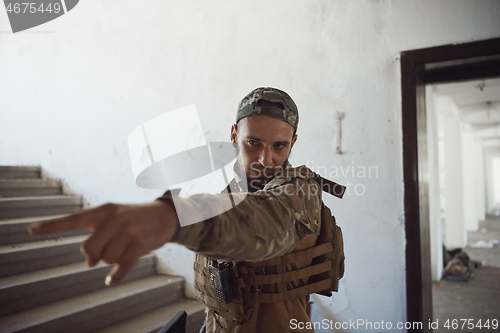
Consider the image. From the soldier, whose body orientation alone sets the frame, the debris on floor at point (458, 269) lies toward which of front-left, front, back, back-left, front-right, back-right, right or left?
back

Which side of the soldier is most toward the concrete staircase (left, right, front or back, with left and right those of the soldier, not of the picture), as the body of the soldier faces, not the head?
right

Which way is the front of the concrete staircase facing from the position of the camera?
facing the viewer and to the right of the viewer

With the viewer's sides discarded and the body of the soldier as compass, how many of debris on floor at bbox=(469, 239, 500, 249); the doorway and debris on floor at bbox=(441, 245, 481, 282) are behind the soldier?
3

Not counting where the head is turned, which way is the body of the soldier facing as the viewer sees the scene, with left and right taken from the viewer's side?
facing the viewer and to the left of the viewer

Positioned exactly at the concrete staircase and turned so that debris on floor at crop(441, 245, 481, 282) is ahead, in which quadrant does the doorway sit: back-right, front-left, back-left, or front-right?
front-right

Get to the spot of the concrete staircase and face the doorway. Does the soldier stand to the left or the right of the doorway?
right

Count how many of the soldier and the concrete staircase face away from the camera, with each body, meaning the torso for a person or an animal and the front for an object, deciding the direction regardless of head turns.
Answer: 0

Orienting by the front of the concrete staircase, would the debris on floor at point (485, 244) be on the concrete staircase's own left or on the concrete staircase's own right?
on the concrete staircase's own left

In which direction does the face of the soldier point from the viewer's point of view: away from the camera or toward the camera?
toward the camera

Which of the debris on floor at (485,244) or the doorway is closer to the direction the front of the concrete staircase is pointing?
the doorway

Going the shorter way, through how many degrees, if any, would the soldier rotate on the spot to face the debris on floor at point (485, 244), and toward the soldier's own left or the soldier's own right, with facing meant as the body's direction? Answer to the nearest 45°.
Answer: approximately 180°

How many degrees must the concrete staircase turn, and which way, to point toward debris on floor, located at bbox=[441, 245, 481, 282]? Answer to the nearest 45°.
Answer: approximately 45° to its left
